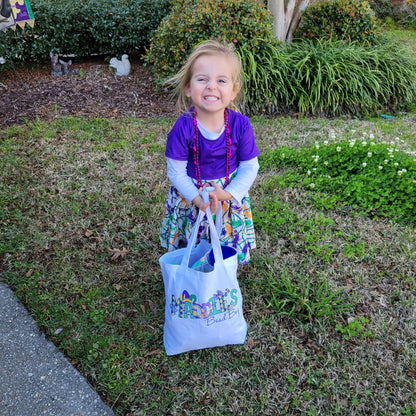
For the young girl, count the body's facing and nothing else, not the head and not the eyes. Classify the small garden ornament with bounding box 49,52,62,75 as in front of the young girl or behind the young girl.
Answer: behind

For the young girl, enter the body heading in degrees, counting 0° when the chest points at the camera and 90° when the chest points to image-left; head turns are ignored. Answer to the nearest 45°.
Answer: approximately 0°

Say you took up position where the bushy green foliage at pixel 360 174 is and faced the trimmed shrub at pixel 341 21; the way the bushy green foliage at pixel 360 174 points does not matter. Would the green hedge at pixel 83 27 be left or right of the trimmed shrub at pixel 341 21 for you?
left

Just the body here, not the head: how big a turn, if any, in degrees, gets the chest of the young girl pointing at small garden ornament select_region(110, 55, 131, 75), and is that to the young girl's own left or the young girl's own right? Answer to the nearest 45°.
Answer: approximately 180°

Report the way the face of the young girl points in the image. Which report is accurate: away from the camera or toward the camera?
toward the camera

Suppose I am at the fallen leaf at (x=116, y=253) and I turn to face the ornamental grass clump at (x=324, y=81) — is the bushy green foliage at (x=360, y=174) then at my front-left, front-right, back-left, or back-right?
front-right

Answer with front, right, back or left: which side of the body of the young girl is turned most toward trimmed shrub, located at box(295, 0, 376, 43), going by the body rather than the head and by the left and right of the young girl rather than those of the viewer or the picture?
back

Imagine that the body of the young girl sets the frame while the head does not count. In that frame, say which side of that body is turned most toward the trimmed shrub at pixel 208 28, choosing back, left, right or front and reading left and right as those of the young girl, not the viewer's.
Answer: back

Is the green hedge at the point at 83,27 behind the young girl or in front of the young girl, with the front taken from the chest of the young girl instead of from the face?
behind

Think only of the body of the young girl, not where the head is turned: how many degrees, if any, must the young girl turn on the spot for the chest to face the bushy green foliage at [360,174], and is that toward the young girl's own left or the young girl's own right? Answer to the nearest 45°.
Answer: approximately 135° to the young girl's own left

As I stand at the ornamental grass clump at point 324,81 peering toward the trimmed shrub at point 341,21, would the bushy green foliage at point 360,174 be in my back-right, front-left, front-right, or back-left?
back-right
